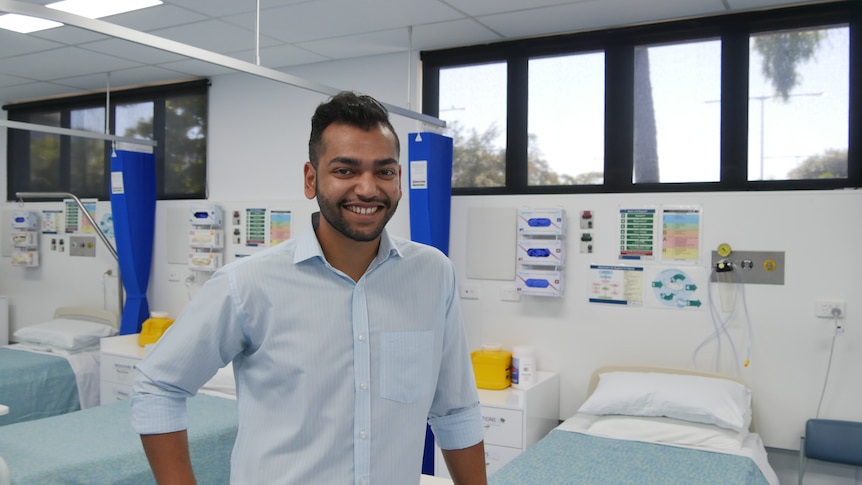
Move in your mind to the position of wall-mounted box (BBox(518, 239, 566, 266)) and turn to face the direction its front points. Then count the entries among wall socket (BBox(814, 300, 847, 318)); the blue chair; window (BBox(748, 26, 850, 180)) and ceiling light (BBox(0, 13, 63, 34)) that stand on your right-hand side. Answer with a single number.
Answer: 1

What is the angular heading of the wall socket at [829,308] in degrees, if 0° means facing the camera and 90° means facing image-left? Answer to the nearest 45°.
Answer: approximately 0°

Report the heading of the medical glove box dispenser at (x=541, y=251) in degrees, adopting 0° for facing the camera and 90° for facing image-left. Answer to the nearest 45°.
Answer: approximately 0°

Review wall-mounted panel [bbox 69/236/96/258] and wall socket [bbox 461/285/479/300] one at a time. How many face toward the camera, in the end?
2

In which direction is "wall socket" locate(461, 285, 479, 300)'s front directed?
toward the camera

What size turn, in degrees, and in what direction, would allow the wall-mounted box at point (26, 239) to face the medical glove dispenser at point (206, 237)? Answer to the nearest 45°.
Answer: approximately 45° to its left

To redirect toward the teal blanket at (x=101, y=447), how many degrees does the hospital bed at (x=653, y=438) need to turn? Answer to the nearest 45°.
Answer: approximately 90° to its right

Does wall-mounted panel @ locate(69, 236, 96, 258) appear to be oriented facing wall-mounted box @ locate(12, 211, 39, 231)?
no

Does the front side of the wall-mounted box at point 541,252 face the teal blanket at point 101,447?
no

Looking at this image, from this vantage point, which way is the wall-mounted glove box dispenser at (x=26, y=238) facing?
toward the camera

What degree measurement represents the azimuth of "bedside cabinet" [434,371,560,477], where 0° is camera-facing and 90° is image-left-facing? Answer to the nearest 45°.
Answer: approximately 45°

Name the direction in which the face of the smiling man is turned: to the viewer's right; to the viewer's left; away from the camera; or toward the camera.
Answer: toward the camera

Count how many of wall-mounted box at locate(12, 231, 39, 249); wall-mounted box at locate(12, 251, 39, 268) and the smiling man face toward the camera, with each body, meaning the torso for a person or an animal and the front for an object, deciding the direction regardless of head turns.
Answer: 3

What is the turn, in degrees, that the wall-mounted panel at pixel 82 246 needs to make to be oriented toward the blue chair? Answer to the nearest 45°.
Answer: approximately 45° to its left

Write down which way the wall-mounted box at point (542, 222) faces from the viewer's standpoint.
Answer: facing the viewer
